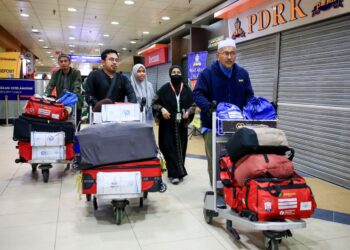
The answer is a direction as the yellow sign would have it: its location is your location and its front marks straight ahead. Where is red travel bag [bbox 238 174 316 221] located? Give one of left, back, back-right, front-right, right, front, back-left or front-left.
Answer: front

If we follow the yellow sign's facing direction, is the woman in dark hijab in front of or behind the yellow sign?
in front

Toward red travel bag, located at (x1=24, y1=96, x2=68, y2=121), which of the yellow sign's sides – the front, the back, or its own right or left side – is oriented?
front

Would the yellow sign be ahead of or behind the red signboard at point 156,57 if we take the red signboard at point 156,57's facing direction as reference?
ahead

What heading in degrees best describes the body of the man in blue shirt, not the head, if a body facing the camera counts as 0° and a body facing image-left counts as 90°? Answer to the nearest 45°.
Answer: approximately 315°

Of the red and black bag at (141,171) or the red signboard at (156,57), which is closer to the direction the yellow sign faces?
the red and black bag

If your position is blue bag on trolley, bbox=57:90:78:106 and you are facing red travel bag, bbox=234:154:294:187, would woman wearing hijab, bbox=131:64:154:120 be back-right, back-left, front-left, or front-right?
front-left

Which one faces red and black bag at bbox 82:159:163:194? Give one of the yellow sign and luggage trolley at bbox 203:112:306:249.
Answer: the yellow sign

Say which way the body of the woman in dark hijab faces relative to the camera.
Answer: toward the camera

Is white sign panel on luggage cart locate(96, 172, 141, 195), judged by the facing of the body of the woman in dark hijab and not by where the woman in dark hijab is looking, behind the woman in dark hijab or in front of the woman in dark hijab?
in front

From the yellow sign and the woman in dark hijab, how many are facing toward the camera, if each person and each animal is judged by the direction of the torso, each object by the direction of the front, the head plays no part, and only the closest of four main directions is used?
2

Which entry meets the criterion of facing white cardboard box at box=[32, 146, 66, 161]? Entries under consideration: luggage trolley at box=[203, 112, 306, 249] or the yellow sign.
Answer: the yellow sign

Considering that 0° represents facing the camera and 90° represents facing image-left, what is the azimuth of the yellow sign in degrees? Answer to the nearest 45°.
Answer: approximately 0°
